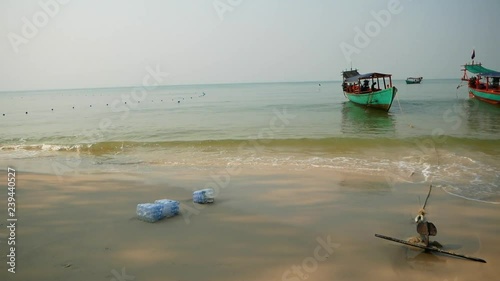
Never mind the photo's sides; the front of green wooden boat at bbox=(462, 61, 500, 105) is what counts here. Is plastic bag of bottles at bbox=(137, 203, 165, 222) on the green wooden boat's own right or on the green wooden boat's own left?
on the green wooden boat's own right

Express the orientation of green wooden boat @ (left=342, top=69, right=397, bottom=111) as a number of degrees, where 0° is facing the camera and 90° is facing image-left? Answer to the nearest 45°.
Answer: approximately 315°

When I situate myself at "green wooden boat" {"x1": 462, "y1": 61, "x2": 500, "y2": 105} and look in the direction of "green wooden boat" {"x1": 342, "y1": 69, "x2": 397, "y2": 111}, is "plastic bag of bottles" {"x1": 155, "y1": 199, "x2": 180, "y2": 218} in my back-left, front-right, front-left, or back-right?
front-left

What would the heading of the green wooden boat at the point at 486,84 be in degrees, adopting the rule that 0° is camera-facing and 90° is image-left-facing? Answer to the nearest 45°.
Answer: approximately 315°

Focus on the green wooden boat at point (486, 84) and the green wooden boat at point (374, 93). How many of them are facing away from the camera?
0

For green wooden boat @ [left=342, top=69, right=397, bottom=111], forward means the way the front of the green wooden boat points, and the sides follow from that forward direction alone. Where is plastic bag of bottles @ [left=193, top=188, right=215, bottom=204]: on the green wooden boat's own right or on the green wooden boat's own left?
on the green wooden boat's own right

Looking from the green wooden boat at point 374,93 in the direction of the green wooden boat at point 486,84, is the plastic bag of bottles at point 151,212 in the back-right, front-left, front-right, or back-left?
back-right

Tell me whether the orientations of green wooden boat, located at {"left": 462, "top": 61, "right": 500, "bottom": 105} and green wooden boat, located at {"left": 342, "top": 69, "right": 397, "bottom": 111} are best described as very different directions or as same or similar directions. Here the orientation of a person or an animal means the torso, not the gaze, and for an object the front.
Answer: same or similar directions

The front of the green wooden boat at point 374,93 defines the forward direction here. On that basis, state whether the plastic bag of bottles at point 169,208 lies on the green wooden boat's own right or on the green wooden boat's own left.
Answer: on the green wooden boat's own right

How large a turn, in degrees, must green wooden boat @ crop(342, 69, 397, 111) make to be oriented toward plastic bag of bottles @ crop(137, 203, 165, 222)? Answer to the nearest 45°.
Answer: approximately 45° to its right
